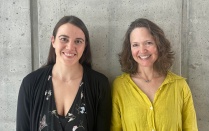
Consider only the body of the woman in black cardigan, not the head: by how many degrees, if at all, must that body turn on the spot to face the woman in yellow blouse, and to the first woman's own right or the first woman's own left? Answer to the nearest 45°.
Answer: approximately 90° to the first woman's own left

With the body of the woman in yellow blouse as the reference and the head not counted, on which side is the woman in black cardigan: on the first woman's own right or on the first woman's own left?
on the first woman's own right

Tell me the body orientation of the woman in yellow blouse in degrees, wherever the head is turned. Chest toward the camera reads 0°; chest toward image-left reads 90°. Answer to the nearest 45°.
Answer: approximately 0°

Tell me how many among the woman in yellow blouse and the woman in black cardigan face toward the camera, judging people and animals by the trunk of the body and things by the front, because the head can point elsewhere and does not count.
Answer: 2
